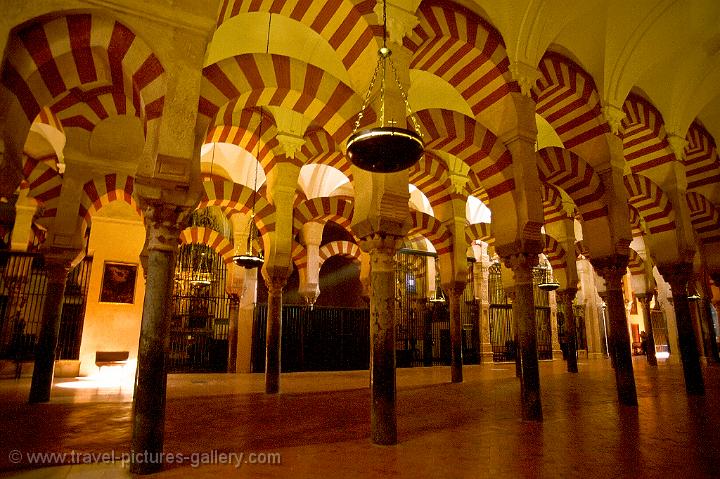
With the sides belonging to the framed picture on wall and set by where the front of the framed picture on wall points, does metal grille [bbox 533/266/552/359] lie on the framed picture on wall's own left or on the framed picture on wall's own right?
on the framed picture on wall's own left

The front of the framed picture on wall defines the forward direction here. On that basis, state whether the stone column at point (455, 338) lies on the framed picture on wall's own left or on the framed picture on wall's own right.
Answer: on the framed picture on wall's own left

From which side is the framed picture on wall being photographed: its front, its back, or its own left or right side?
front

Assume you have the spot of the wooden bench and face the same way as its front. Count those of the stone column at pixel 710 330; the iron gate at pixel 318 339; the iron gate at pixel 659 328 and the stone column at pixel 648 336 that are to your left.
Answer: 4

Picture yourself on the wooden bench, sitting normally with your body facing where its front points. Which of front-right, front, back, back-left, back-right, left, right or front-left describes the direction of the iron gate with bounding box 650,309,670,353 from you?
left

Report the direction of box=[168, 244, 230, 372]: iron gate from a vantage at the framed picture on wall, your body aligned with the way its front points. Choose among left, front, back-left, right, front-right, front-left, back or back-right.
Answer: back-left

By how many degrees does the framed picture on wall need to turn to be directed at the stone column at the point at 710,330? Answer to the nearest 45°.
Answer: approximately 90° to its left

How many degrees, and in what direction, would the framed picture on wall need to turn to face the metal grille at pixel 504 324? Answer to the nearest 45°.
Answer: approximately 90° to its left

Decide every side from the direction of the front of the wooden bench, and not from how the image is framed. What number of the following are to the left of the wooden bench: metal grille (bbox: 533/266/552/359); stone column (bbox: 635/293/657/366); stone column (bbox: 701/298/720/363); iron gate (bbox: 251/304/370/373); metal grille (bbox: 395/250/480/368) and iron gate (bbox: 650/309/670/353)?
6

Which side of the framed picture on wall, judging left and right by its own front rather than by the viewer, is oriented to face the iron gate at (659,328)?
left

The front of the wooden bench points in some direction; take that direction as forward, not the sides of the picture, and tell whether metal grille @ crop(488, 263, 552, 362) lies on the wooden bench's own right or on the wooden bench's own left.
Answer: on the wooden bench's own left

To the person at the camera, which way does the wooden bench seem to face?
facing the viewer

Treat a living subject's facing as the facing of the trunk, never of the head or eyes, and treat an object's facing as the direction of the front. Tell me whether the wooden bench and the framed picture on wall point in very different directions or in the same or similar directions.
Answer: same or similar directions

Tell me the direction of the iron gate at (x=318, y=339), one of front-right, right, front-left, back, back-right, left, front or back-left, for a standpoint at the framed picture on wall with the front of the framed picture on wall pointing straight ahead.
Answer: left
